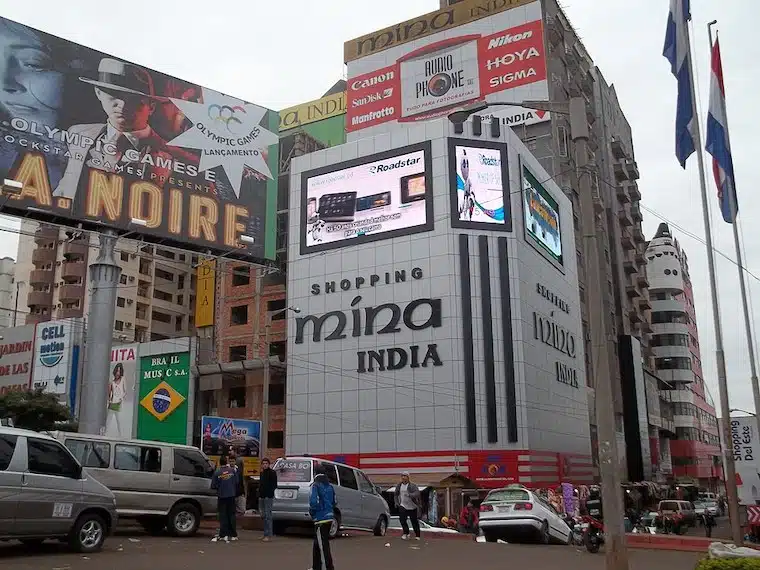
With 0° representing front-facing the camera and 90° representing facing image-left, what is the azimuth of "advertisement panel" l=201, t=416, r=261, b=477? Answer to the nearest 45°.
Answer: approximately 0°

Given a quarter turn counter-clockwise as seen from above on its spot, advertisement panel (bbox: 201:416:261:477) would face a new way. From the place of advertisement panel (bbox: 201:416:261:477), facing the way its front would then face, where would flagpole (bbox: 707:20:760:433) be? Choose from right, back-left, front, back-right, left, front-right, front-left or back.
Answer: front-right

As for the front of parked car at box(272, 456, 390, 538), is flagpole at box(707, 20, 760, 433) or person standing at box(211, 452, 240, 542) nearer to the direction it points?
the flagpole

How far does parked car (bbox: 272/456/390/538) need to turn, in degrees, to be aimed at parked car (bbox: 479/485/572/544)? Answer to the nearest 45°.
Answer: approximately 45° to its right

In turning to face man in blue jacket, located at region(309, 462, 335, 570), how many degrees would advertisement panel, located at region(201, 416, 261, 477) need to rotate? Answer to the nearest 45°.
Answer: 0° — it already faces them

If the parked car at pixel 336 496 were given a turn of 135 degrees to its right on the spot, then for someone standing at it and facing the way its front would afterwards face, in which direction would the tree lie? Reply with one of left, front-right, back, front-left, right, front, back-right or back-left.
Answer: back-right

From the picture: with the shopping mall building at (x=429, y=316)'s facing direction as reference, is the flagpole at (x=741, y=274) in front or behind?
in front

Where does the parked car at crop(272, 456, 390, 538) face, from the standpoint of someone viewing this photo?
facing away from the viewer and to the right of the viewer

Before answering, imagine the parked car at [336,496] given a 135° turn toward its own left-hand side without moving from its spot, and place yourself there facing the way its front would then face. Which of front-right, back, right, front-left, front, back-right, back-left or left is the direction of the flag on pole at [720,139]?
back

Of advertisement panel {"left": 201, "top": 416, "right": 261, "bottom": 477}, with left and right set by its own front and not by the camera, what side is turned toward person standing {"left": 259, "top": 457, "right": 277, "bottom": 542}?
front

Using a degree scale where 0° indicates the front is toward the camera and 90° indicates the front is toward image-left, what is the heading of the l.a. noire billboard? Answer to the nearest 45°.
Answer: approximately 315°

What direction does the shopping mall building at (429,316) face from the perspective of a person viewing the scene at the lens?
facing the viewer
